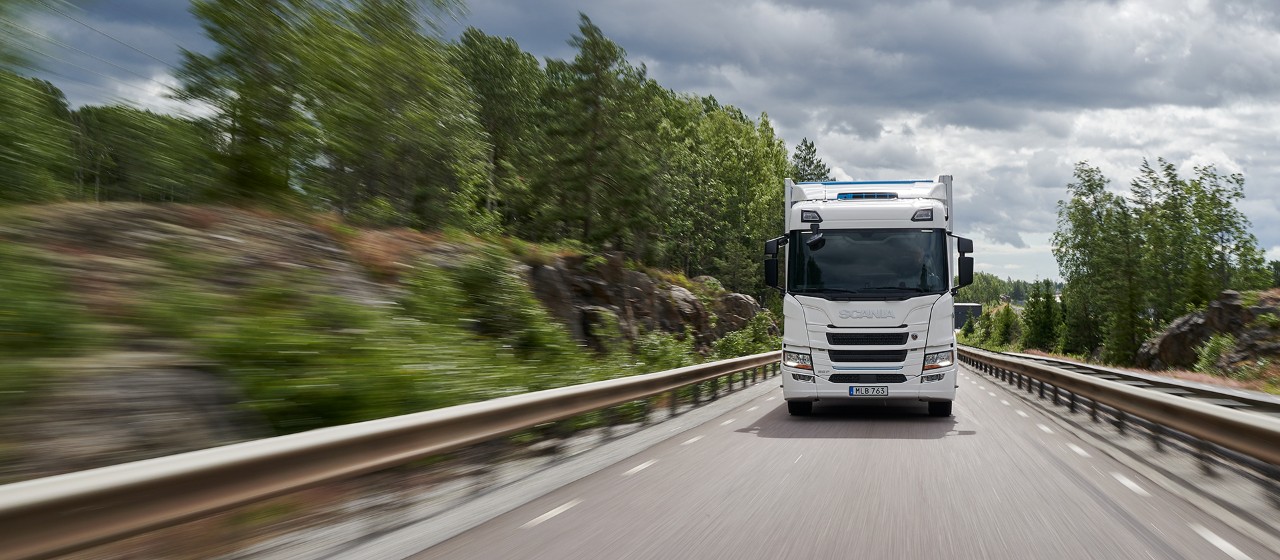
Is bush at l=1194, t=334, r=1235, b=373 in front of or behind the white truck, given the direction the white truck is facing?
behind

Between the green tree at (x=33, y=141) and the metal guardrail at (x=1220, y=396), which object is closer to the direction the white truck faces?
the green tree

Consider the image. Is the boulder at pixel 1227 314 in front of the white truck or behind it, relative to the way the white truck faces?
behind

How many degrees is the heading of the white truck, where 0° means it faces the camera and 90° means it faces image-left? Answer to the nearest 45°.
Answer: approximately 0°

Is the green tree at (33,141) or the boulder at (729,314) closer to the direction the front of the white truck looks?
the green tree

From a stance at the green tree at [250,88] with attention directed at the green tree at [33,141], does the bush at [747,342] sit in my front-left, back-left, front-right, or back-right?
back-left

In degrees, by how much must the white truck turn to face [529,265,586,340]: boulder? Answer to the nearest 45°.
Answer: approximately 135° to its right

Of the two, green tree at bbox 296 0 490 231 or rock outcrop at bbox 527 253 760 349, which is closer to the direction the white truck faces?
the green tree

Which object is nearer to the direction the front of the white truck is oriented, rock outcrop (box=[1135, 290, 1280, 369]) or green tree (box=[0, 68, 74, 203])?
the green tree
